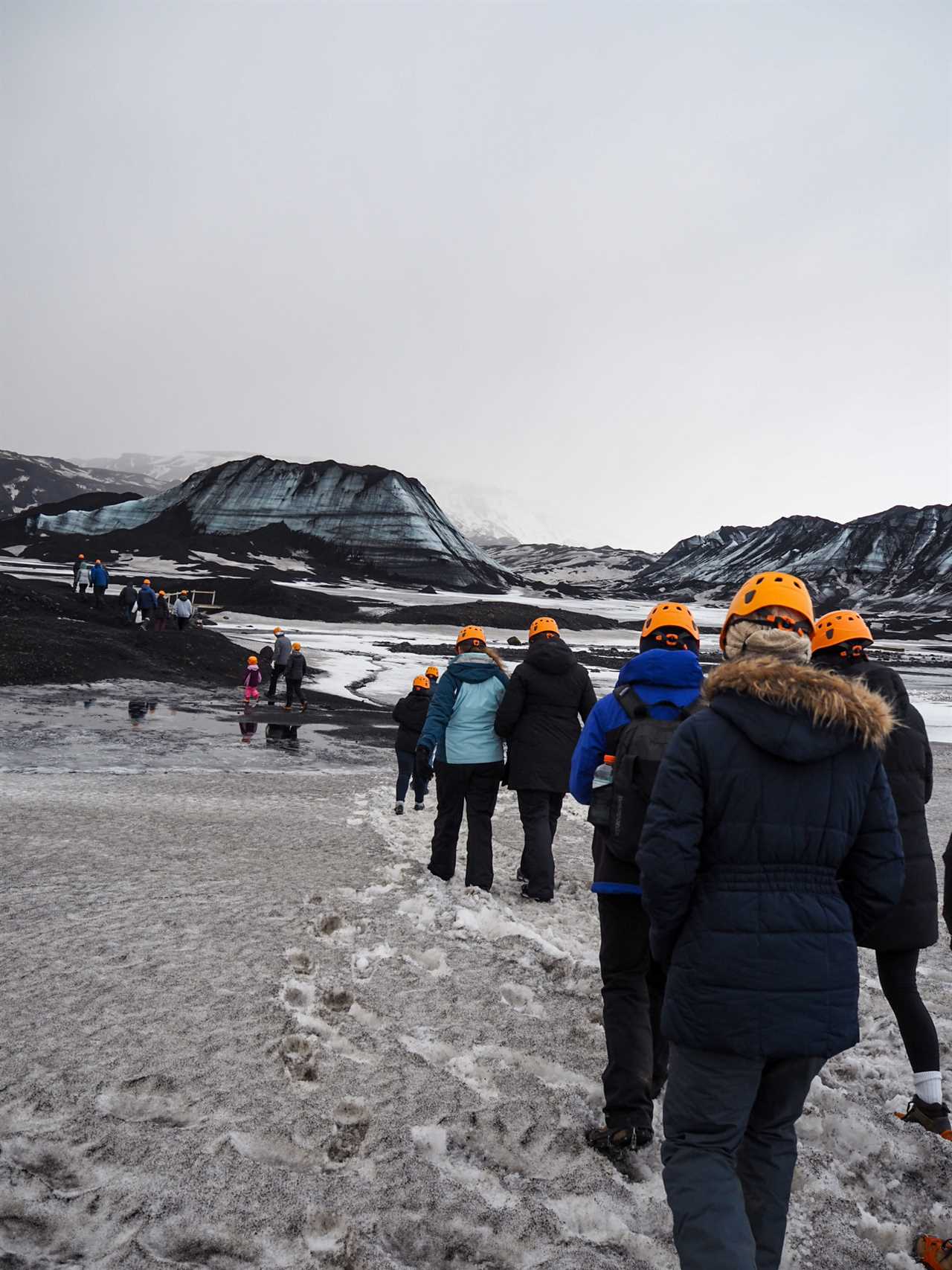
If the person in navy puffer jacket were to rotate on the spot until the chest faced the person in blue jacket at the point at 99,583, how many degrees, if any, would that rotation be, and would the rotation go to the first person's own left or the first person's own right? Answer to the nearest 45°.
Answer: approximately 45° to the first person's own left

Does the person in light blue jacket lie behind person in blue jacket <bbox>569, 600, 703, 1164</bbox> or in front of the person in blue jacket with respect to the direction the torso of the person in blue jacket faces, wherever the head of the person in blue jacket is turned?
in front

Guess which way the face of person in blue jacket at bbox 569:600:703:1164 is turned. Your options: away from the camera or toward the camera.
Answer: away from the camera

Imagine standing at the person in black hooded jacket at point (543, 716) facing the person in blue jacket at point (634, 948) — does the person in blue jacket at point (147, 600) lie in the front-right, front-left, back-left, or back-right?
back-right

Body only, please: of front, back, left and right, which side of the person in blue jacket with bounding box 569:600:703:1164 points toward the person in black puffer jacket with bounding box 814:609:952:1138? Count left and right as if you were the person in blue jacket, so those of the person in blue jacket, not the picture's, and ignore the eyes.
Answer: right

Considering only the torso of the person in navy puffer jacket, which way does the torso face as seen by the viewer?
away from the camera

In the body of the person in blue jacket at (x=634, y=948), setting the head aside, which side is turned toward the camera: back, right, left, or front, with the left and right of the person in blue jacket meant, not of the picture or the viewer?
back

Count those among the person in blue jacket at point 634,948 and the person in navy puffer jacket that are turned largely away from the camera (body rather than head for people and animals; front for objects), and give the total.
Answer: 2

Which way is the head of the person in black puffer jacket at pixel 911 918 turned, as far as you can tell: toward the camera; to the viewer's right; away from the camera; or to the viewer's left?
away from the camera

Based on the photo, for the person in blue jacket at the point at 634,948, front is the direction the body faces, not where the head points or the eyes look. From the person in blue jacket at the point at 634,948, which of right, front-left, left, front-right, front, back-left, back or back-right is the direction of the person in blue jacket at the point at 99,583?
front-left

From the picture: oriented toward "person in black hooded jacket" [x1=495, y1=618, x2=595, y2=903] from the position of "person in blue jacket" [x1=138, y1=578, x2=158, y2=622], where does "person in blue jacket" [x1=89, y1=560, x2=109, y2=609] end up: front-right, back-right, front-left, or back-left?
back-right

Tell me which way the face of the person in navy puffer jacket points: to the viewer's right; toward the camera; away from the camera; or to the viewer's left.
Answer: away from the camera
